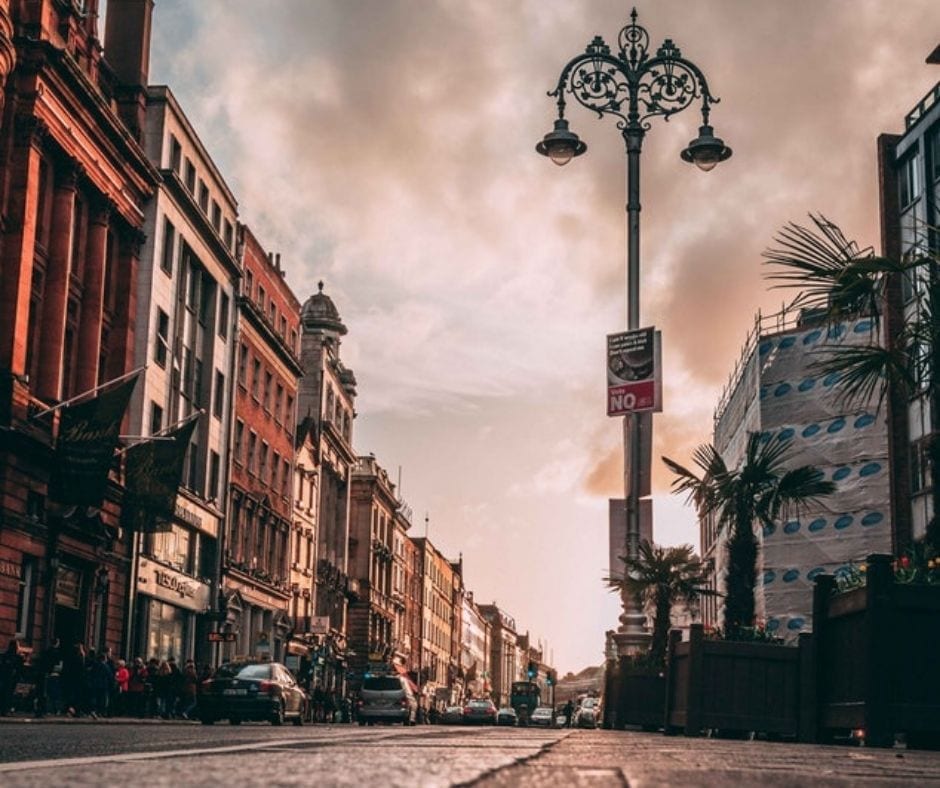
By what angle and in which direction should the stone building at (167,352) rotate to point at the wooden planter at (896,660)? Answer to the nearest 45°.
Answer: approximately 45° to its right

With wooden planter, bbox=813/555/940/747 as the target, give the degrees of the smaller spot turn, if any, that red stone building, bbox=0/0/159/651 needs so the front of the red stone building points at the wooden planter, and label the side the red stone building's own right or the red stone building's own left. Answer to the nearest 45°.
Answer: approximately 45° to the red stone building's own right

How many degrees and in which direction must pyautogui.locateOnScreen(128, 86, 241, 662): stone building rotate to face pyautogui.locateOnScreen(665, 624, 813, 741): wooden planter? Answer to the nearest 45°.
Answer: approximately 45° to its right

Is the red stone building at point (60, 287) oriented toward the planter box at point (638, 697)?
yes
